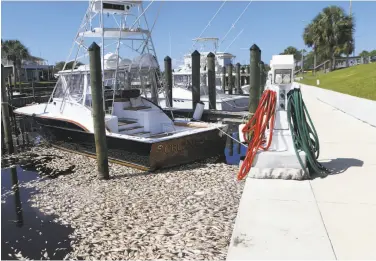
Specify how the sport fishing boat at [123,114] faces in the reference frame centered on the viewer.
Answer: facing away from the viewer and to the left of the viewer

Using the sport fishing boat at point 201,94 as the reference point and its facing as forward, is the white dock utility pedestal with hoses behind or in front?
behind

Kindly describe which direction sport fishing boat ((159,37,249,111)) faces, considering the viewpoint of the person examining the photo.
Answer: facing away from the viewer and to the left of the viewer

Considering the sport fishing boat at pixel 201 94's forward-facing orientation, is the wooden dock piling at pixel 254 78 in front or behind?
behind

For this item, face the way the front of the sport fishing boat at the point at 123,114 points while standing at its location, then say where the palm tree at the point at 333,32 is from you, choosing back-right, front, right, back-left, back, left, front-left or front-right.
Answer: right

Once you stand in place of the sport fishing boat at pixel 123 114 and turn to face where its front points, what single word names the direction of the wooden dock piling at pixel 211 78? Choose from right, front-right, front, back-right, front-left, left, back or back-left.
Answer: right
